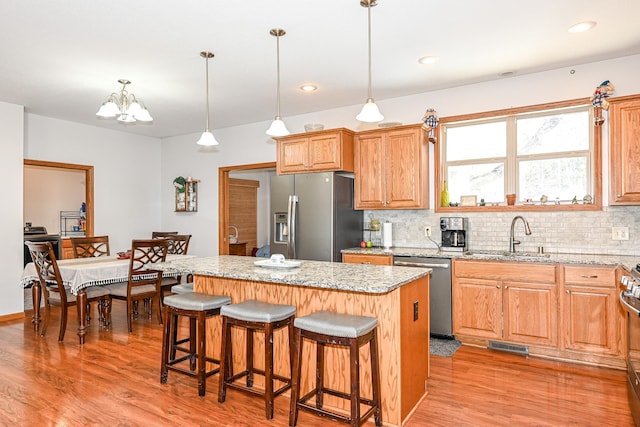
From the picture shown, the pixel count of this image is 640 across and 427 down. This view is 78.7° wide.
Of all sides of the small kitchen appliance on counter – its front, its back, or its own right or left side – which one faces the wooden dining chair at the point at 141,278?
right

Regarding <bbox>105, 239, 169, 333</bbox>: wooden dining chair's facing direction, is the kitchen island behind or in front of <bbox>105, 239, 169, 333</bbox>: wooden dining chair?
behind

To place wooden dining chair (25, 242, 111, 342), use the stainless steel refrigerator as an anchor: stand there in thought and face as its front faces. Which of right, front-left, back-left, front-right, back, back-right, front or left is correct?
front-right

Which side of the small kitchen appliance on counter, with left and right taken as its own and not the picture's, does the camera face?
front

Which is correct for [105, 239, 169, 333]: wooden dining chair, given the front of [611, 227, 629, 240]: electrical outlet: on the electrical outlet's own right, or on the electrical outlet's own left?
on the electrical outlet's own right

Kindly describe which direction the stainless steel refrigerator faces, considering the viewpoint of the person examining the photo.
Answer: facing the viewer and to the left of the viewer

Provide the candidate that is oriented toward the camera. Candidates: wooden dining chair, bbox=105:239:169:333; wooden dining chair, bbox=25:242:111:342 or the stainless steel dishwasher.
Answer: the stainless steel dishwasher

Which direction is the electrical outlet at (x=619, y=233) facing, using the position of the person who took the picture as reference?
facing the viewer

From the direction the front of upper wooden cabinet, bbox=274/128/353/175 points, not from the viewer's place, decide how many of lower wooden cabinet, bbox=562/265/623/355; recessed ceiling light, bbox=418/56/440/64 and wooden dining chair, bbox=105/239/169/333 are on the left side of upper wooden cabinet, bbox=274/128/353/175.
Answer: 2
